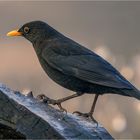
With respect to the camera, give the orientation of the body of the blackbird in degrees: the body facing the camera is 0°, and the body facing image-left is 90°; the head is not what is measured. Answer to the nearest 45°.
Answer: approximately 90°
